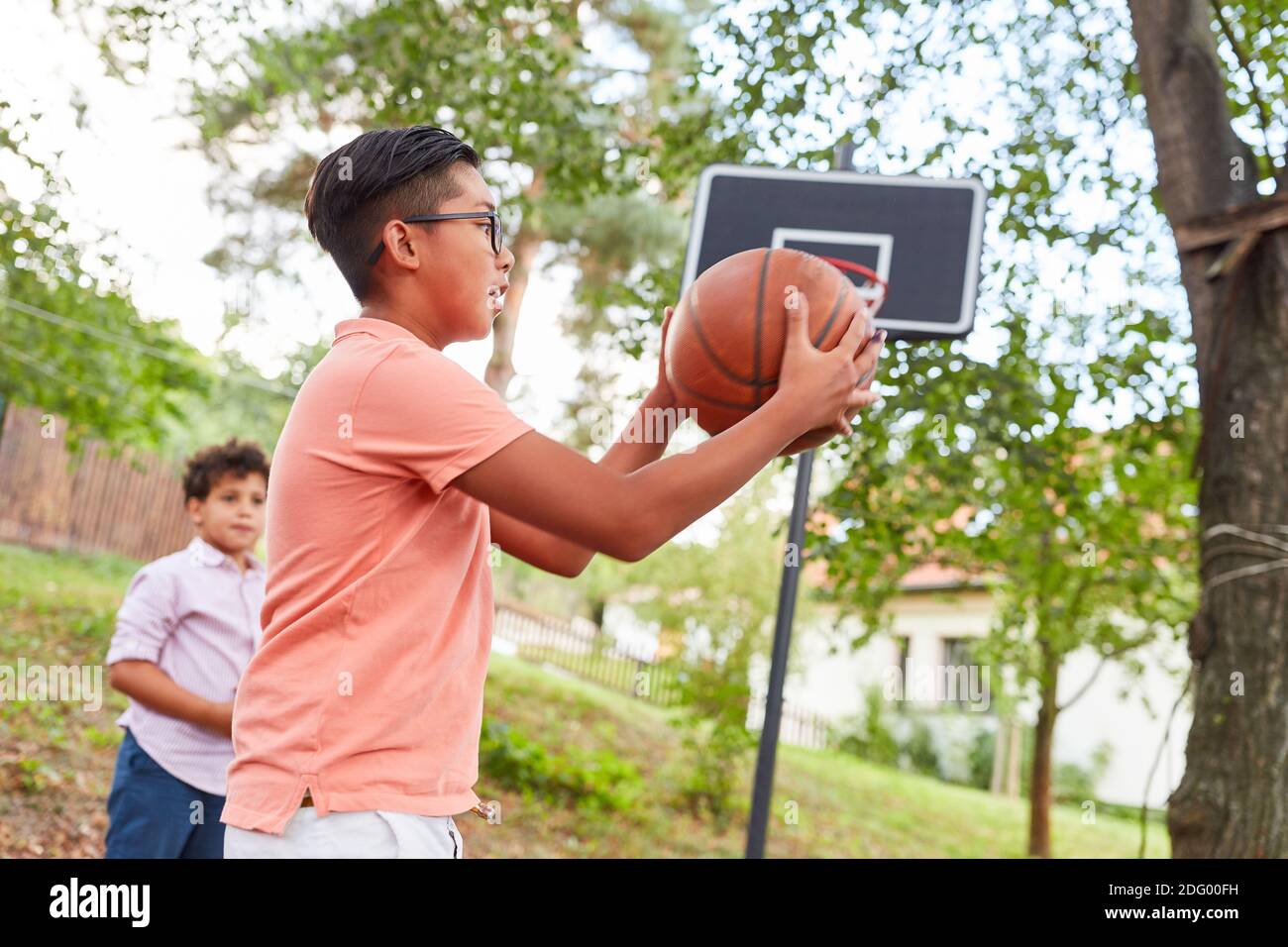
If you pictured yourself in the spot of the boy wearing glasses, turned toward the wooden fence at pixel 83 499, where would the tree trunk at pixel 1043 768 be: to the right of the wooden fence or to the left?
right

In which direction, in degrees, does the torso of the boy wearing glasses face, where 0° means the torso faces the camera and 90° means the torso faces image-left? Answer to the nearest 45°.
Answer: approximately 270°

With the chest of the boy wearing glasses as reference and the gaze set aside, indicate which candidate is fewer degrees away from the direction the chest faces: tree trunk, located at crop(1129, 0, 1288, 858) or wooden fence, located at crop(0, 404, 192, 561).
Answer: the tree trunk

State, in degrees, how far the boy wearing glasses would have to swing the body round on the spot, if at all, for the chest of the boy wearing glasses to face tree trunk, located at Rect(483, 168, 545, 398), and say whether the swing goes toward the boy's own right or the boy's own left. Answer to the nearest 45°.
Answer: approximately 90° to the boy's own left

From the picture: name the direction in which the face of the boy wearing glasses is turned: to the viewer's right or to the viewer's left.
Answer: to the viewer's right

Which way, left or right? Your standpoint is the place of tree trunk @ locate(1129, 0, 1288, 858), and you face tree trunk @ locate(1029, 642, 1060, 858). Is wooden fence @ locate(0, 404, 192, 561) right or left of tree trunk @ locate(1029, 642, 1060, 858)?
left
